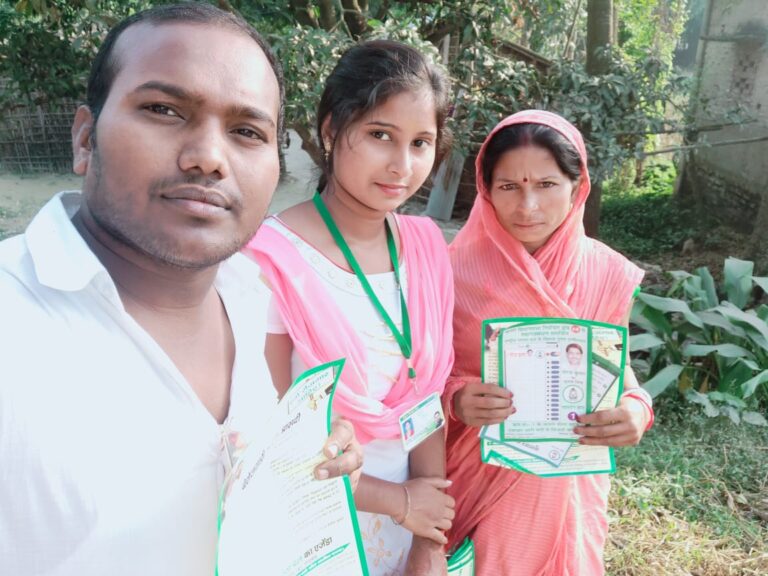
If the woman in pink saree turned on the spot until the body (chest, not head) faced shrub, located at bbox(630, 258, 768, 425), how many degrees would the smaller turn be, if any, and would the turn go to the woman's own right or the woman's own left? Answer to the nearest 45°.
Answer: approximately 135° to the woman's own left

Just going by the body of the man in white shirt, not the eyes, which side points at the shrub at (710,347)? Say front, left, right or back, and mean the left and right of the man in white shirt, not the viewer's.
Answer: left

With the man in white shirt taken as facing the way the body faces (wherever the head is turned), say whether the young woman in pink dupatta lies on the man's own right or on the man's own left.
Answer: on the man's own left

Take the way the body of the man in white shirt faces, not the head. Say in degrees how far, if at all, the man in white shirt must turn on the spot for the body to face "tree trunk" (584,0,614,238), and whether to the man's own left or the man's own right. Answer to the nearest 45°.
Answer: approximately 90° to the man's own left

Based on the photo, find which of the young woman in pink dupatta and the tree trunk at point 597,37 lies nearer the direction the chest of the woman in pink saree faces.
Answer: the young woman in pink dupatta

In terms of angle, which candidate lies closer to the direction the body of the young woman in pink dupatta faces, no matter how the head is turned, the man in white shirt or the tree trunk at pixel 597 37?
the man in white shirt

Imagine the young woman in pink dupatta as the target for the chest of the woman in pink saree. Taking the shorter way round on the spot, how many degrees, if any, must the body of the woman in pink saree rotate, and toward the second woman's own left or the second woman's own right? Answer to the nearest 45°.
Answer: approximately 45° to the second woman's own right

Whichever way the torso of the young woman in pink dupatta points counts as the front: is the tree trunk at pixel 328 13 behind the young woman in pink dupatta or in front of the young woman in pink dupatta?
behind

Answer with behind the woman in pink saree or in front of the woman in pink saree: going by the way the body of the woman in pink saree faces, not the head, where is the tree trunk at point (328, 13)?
behind
